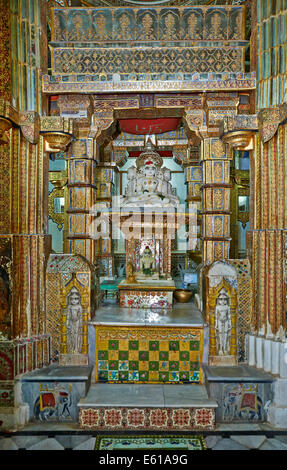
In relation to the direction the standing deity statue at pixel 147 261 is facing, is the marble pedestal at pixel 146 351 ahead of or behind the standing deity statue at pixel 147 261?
ahead

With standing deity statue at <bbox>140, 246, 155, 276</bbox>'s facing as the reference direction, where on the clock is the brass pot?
The brass pot is roughly at 10 o'clock from the standing deity statue.

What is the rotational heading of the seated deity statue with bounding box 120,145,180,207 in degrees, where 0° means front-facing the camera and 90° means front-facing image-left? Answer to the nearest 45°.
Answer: approximately 0°

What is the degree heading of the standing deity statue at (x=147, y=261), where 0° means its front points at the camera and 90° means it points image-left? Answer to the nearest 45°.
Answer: approximately 0°

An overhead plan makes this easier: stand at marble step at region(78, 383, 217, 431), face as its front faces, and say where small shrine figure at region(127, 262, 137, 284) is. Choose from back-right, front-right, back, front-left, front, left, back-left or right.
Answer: back

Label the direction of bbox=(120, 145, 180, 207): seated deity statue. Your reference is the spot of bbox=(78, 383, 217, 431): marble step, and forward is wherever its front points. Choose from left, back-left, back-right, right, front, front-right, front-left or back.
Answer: back

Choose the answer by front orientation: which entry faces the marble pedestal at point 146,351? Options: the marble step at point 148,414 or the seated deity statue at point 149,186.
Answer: the seated deity statue
